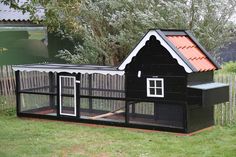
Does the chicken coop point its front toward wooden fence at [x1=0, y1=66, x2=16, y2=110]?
no

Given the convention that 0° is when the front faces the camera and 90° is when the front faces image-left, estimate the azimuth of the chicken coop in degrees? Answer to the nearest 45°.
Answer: approximately 45°
